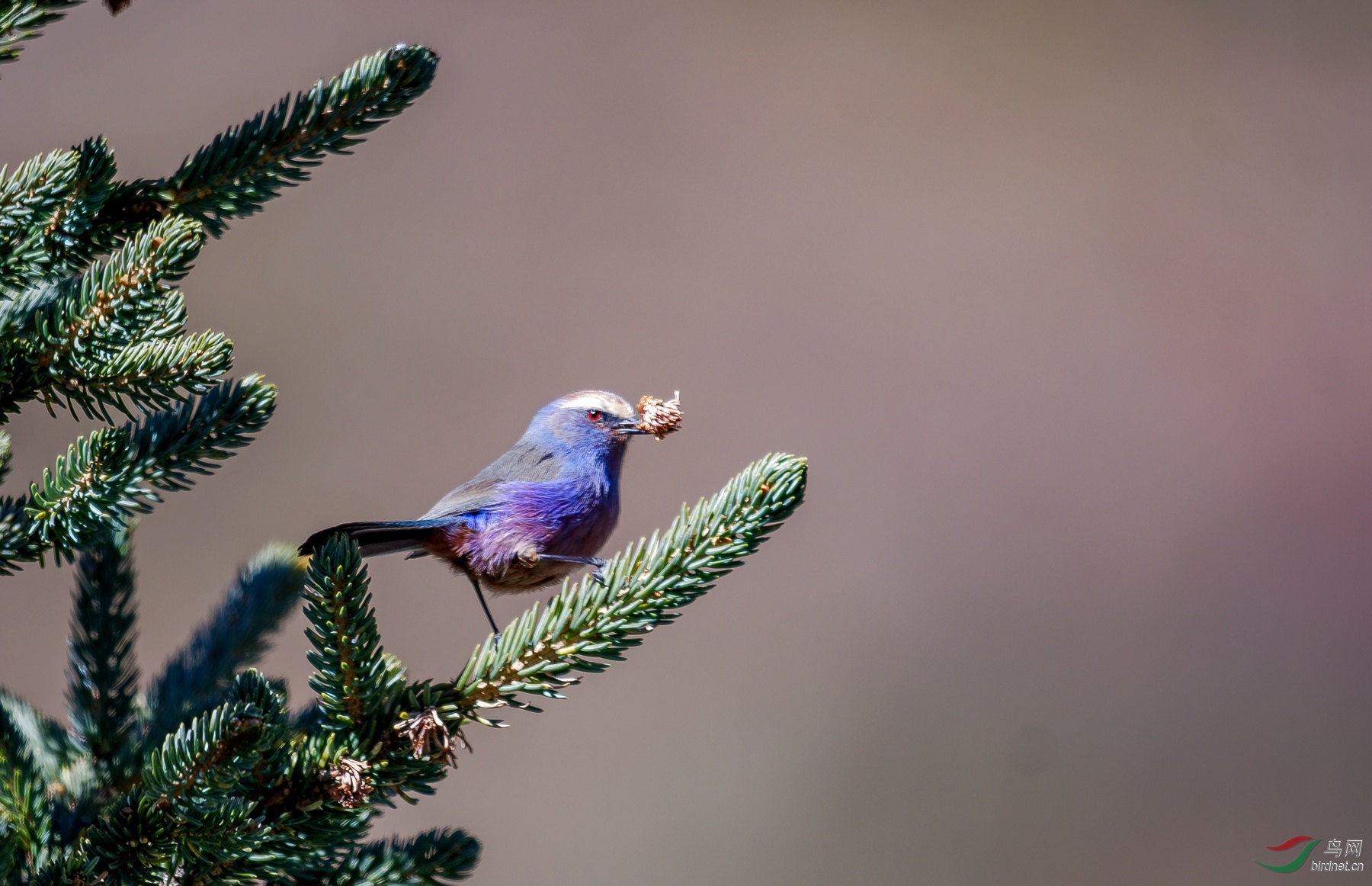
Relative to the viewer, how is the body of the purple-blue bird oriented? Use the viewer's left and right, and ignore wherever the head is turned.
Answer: facing to the right of the viewer
